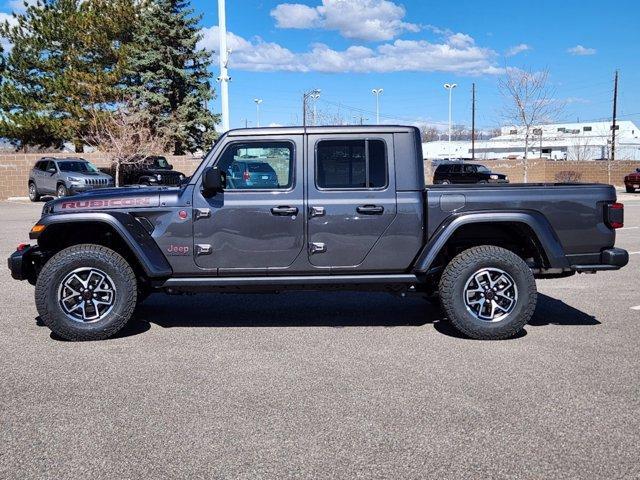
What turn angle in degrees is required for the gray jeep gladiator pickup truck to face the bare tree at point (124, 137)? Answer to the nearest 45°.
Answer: approximately 90° to its right

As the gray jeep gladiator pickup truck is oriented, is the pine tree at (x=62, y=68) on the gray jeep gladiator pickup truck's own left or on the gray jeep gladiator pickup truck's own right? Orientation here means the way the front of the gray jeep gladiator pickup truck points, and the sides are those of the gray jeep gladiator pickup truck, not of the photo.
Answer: on the gray jeep gladiator pickup truck's own right

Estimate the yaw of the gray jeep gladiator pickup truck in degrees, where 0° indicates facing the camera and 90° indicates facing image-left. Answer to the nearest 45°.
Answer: approximately 90°

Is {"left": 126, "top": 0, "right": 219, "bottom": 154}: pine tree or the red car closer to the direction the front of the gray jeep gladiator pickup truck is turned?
the pine tree

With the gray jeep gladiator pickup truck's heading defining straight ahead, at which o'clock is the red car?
The red car is roughly at 4 o'clock from the gray jeep gladiator pickup truck.

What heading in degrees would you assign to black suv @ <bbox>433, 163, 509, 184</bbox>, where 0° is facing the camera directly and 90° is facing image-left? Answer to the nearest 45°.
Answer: approximately 315°

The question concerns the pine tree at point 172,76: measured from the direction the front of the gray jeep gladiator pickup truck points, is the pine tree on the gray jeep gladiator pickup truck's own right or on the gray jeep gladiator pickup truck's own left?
on the gray jeep gladiator pickup truck's own right
